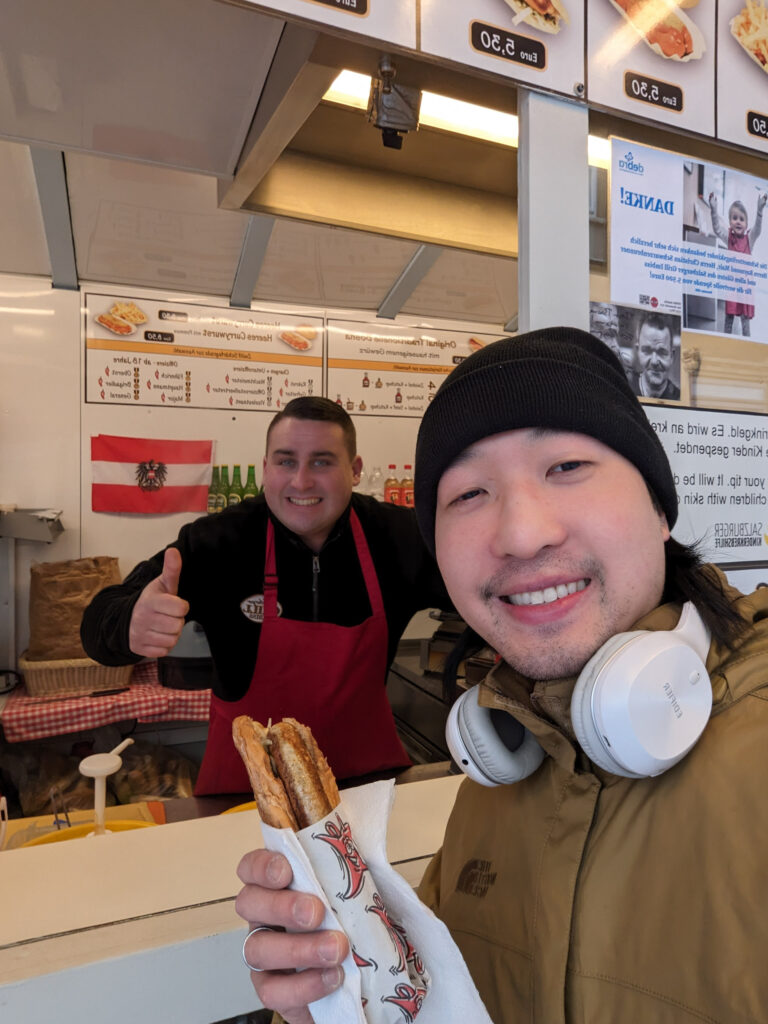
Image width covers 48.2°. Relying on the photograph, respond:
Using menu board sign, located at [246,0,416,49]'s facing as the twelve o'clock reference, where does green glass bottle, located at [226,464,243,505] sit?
The green glass bottle is roughly at 7 o'clock from the menu board sign.

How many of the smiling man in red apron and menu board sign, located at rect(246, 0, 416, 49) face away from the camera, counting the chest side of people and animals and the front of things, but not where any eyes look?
0

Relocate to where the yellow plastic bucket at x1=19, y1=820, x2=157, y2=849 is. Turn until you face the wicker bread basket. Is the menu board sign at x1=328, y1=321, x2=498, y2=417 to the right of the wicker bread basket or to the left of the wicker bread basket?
right

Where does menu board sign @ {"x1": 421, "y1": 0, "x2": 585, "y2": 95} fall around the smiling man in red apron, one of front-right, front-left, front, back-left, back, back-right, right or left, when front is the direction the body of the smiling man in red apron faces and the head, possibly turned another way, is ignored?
front

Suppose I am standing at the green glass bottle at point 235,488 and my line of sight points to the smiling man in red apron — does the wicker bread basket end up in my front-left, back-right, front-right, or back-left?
front-right

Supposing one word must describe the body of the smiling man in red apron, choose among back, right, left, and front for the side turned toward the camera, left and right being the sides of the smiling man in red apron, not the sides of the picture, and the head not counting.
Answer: front

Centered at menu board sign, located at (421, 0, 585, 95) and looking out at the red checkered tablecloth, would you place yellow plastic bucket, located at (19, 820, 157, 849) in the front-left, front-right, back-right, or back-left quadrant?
front-left

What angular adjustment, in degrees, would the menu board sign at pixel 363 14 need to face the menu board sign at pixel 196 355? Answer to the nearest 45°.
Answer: approximately 135° to its left

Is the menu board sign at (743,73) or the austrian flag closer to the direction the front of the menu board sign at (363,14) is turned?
the menu board sign

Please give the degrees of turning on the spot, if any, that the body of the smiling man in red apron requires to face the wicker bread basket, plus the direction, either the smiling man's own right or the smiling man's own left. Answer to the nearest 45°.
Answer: approximately 135° to the smiling man's own right
